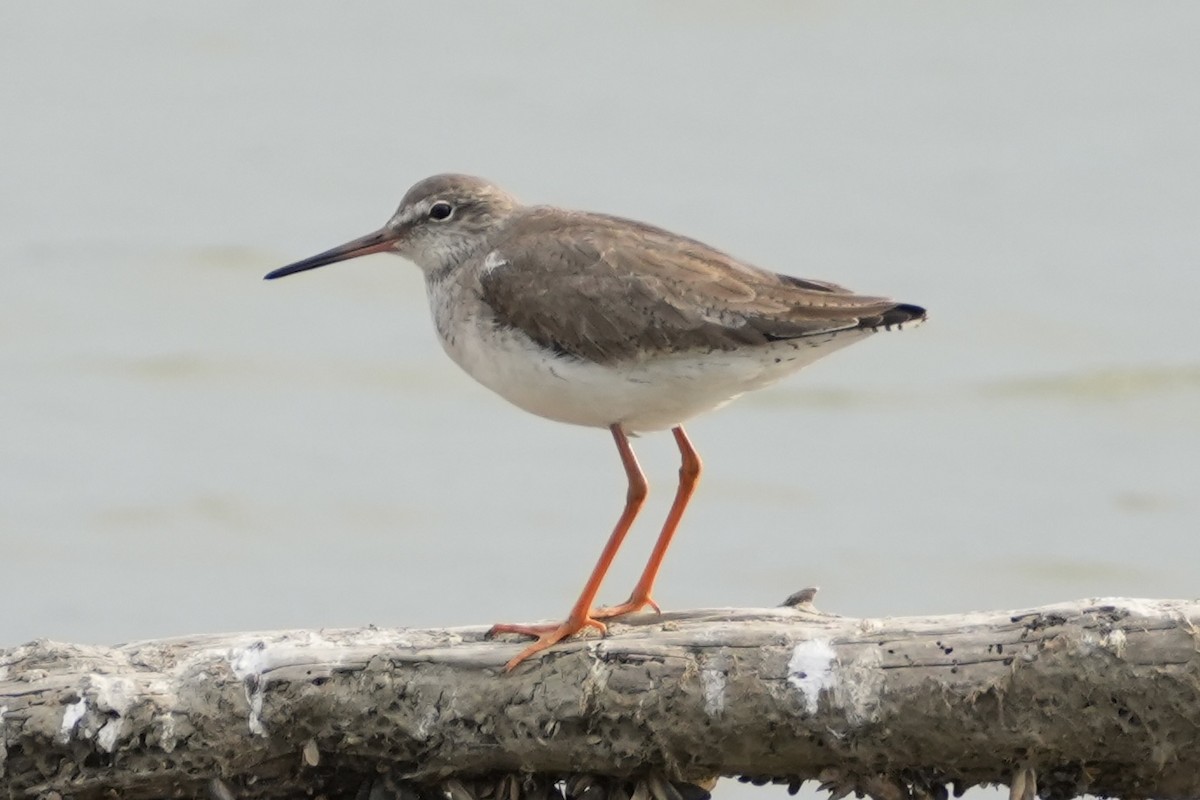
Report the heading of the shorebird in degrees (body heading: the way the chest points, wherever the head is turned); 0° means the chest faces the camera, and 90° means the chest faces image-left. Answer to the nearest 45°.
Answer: approximately 90°
